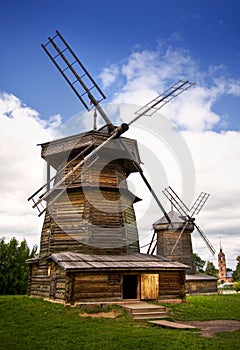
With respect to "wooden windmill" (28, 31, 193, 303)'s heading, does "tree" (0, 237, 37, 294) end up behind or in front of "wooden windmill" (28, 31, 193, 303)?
behind

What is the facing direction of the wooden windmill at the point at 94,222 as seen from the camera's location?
facing the viewer and to the right of the viewer
